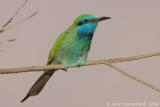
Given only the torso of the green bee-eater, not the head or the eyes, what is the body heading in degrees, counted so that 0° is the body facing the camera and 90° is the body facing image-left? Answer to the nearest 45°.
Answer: approximately 270°
